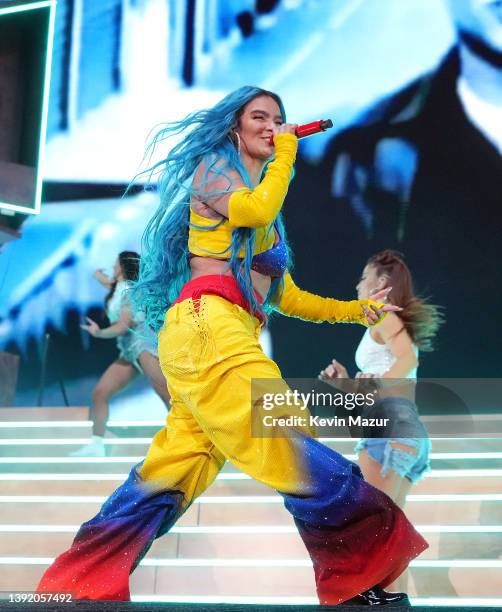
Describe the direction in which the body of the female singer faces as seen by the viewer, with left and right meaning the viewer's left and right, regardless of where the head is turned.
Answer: facing to the right of the viewer

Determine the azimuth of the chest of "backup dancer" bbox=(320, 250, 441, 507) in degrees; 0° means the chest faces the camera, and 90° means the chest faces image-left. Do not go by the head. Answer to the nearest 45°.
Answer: approximately 90°

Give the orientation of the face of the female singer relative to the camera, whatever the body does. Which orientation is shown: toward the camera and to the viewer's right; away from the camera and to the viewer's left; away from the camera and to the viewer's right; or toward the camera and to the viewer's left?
toward the camera and to the viewer's right
